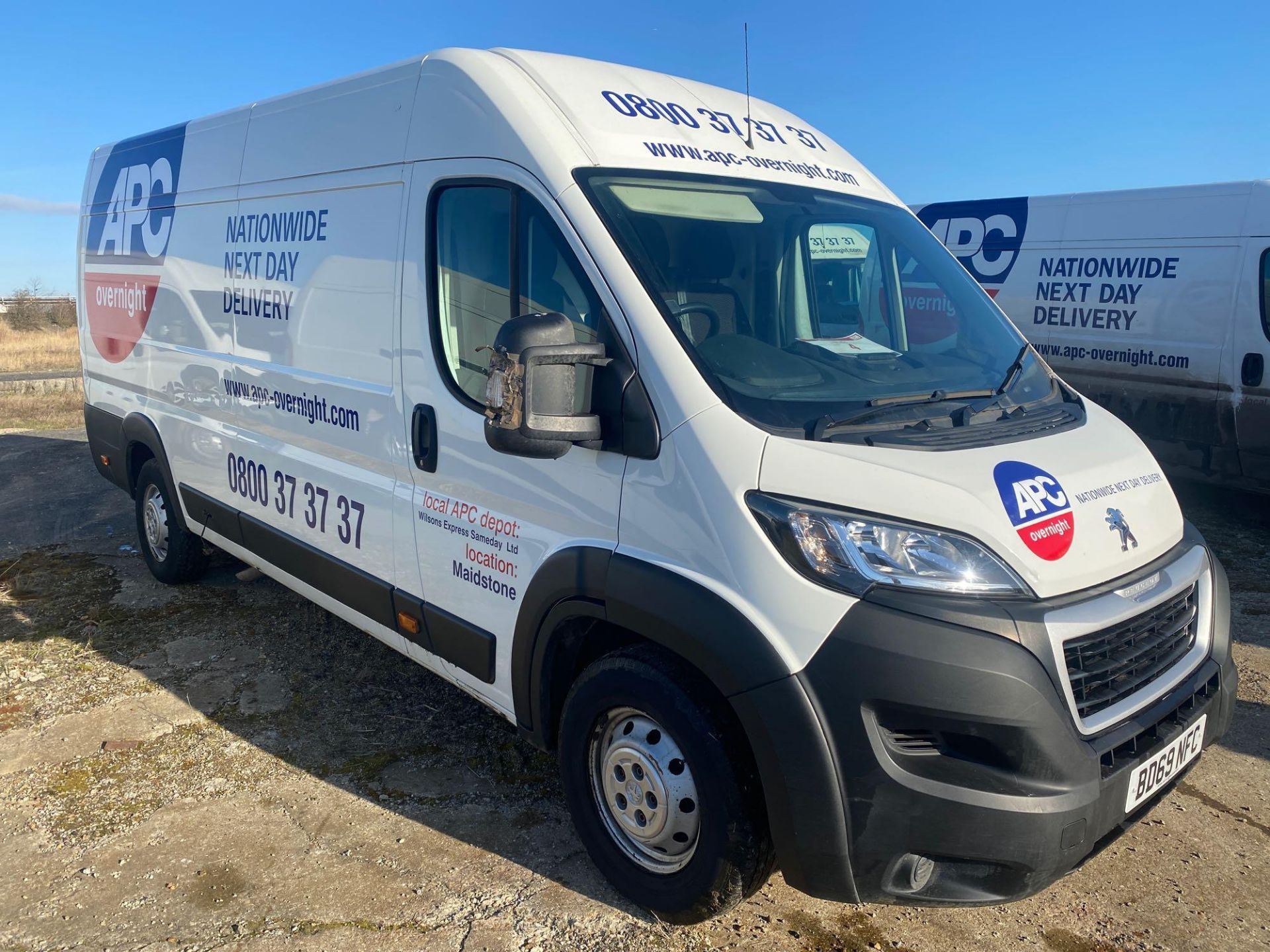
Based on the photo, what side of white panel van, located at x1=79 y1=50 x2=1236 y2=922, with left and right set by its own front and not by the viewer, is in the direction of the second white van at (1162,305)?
left

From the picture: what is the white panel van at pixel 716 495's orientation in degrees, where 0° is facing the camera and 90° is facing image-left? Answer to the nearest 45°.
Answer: approximately 315°

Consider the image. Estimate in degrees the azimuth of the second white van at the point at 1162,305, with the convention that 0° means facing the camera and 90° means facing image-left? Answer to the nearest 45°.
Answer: approximately 315°
